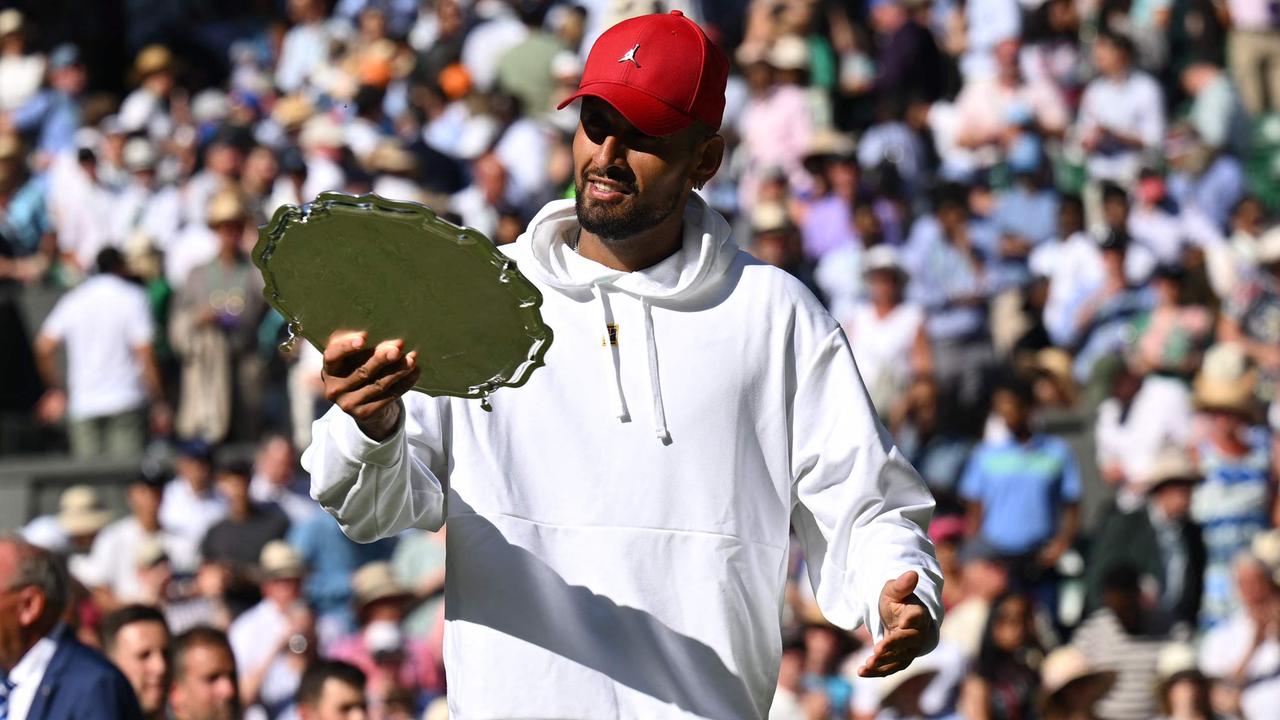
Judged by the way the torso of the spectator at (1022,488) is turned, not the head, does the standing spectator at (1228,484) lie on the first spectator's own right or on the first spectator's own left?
on the first spectator's own left

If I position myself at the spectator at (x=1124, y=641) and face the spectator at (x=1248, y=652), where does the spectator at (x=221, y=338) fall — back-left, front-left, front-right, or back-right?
back-left

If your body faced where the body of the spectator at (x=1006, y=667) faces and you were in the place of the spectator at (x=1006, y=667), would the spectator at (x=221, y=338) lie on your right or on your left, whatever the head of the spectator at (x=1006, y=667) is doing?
on your right

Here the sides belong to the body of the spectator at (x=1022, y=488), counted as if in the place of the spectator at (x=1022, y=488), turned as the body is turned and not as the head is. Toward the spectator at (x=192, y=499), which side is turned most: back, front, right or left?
right

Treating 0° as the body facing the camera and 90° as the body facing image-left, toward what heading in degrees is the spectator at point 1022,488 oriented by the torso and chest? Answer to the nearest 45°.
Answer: approximately 0°

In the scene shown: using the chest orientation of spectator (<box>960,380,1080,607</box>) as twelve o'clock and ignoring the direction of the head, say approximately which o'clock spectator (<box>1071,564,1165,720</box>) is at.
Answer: spectator (<box>1071,564,1165,720</box>) is roughly at 11 o'clock from spectator (<box>960,380,1080,607</box>).

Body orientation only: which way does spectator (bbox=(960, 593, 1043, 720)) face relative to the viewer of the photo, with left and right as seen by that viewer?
facing the viewer

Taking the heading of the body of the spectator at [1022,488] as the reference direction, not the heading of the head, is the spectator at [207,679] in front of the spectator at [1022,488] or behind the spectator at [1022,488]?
in front

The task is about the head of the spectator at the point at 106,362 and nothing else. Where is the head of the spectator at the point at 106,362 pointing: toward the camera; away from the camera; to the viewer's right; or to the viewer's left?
away from the camera

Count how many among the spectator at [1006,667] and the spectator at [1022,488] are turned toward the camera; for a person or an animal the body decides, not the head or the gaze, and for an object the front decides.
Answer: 2

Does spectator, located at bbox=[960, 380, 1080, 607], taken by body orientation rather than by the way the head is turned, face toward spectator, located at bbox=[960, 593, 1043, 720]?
yes
